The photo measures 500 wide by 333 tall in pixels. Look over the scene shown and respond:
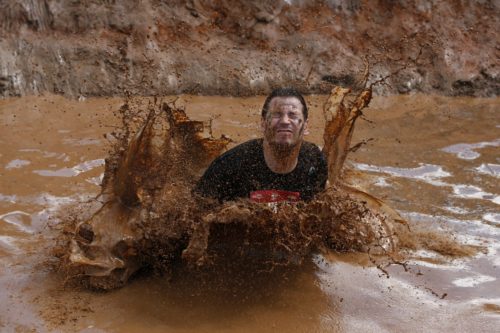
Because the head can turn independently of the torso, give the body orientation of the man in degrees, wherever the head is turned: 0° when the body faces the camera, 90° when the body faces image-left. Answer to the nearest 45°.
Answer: approximately 0°

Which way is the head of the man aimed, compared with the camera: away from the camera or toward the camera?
toward the camera
